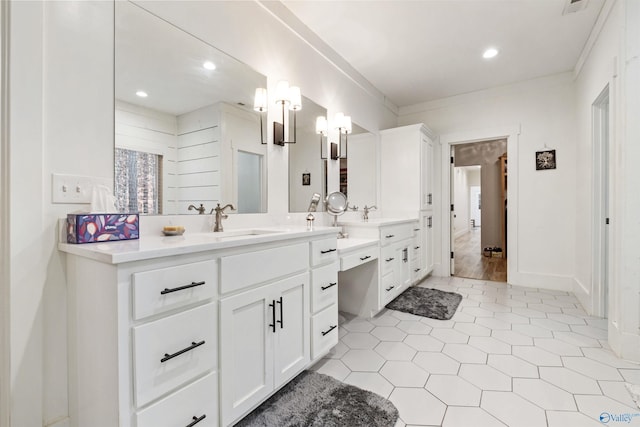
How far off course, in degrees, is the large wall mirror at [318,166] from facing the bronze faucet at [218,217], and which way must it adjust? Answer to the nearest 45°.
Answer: approximately 90° to its right

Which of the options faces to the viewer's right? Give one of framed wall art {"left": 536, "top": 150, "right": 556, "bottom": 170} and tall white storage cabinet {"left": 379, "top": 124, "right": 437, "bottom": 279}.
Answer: the tall white storage cabinet

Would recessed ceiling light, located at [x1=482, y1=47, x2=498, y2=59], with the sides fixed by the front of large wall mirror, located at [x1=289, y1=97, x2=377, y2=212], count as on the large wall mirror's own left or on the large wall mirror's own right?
on the large wall mirror's own left

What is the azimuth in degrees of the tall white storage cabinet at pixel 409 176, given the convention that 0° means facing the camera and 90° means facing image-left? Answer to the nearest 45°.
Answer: approximately 270°

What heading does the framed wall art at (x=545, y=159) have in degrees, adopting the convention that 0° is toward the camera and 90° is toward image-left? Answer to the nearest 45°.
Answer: approximately 0°

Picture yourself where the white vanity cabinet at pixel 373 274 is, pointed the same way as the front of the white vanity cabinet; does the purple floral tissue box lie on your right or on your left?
on your right

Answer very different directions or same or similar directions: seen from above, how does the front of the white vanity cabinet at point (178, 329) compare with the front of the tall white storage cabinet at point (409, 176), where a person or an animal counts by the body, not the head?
same or similar directions

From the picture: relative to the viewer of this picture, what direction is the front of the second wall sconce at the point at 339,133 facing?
facing the viewer and to the right of the viewer

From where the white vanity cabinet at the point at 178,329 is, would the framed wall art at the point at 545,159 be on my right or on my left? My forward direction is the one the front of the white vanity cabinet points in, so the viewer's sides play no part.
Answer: on my left

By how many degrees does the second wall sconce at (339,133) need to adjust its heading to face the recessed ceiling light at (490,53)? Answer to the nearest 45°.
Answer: approximately 45° to its left

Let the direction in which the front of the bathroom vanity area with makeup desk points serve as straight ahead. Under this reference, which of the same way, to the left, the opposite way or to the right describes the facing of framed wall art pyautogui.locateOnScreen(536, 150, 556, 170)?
to the right

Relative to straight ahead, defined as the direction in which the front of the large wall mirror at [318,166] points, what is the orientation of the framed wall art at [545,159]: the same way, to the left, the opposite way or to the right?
to the right

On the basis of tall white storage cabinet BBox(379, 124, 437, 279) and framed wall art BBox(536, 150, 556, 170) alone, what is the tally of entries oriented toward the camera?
1

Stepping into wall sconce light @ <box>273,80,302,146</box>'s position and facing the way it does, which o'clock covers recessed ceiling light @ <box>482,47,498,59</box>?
The recessed ceiling light is roughly at 10 o'clock from the wall sconce light.

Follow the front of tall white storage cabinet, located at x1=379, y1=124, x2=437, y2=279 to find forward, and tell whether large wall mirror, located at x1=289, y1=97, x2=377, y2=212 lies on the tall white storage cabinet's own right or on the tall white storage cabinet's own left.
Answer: on the tall white storage cabinet's own right
